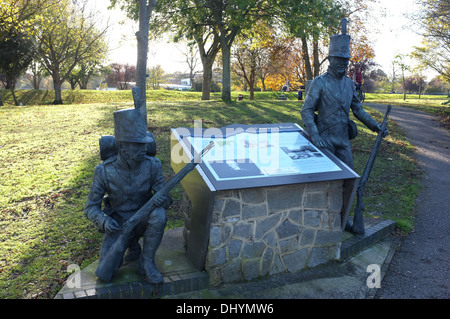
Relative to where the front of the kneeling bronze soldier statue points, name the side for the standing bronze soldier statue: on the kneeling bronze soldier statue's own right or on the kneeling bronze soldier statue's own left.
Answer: on the kneeling bronze soldier statue's own left

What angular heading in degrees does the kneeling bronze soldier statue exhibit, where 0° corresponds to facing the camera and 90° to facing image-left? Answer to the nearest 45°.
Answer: approximately 315°

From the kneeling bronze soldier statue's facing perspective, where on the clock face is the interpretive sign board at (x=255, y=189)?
The interpretive sign board is roughly at 10 o'clock from the kneeling bronze soldier statue.
